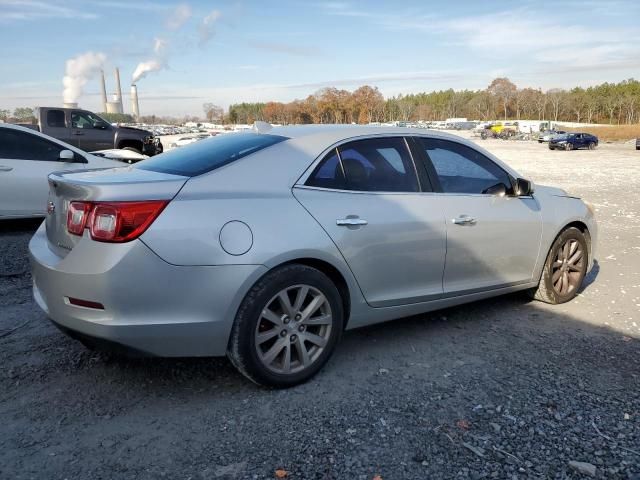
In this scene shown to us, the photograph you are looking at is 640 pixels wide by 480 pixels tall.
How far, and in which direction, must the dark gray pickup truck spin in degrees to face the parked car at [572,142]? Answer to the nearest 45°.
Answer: approximately 45° to its left

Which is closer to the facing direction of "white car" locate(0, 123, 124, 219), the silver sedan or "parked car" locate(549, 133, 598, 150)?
the parked car

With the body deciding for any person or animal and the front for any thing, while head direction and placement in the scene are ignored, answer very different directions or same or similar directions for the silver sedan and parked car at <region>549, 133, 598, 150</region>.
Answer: very different directions

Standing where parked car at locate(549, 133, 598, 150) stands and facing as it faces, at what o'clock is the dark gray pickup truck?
The dark gray pickup truck is roughly at 11 o'clock from the parked car.

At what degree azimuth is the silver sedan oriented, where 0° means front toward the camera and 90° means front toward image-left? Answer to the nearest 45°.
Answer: approximately 225°

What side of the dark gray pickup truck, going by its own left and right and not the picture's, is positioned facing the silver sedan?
right

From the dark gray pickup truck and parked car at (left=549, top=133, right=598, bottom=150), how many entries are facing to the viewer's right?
1

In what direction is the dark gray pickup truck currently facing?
to the viewer's right

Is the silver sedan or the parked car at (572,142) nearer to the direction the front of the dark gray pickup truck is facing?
the parked car

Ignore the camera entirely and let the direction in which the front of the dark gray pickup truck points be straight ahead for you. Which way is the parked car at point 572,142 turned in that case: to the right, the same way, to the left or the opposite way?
the opposite way

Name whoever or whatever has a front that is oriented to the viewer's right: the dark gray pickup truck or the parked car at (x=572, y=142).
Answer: the dark gray pickup truck

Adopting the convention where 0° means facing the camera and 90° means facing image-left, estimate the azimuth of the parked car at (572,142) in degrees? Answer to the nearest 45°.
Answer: approximately 45°

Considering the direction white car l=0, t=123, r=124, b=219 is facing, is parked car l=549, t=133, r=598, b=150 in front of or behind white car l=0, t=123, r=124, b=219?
in front

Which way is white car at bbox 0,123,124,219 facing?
to the viewer's right

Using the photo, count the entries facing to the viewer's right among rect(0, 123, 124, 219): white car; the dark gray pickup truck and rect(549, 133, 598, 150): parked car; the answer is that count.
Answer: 2
